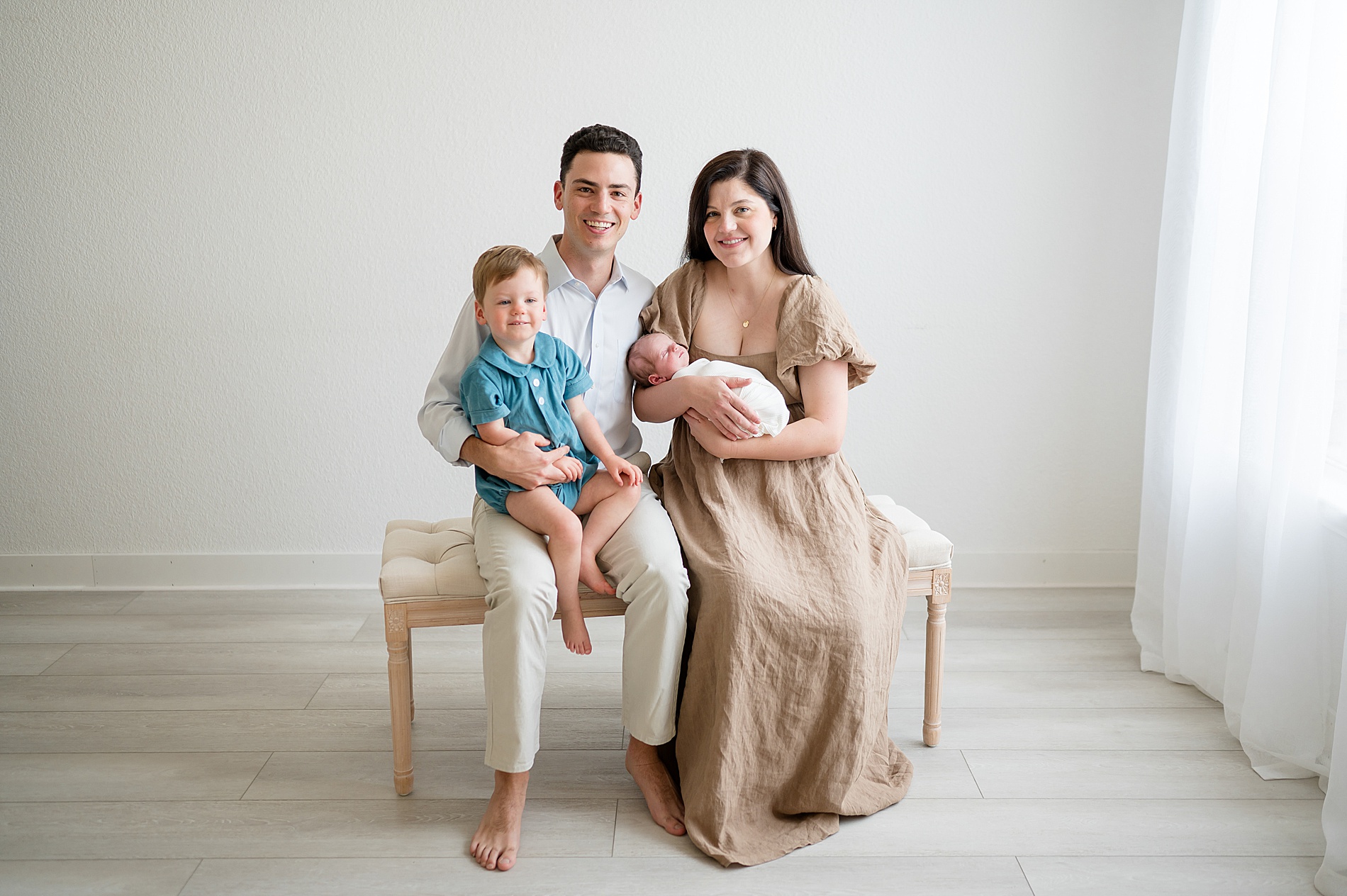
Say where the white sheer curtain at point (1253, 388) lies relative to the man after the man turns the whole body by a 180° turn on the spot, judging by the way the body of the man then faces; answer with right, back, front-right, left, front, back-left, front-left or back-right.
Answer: right

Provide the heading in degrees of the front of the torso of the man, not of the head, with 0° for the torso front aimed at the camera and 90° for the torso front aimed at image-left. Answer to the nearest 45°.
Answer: approximately 0°
